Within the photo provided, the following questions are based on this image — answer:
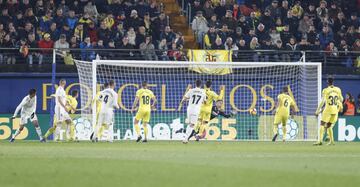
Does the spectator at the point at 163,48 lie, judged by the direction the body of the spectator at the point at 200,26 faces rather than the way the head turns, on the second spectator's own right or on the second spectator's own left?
on the second spectator's own right

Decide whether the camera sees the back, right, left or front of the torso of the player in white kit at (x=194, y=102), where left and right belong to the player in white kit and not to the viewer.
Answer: back

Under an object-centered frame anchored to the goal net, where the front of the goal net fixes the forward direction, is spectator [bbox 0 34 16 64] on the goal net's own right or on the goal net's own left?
on the goal net's own right

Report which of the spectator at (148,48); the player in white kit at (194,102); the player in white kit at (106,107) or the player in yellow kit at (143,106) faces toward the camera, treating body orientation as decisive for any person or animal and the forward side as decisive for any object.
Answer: the spectator

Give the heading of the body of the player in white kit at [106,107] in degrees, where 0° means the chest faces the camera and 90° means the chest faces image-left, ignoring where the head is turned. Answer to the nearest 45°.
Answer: approximately 225°

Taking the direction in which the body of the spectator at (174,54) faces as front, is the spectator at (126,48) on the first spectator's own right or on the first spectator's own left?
on the first spectator's own right

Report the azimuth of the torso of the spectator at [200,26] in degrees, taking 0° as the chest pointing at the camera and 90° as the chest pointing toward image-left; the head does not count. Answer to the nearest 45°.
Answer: approximately 0°

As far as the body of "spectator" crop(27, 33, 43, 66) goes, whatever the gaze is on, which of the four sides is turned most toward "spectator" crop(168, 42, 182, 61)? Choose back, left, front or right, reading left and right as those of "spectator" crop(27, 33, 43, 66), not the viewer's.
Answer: left

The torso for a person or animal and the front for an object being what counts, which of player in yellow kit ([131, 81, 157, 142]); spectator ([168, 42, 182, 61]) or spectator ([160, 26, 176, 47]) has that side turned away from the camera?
the player in yellow kit
